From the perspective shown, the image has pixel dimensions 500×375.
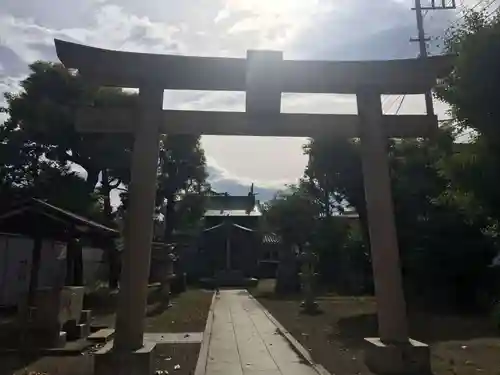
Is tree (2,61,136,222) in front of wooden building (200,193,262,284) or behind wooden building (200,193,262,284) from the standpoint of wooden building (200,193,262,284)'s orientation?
in front

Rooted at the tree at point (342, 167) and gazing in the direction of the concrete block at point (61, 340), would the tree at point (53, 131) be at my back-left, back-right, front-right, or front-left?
front-right

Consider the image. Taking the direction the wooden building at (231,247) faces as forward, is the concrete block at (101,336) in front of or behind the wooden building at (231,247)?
in front

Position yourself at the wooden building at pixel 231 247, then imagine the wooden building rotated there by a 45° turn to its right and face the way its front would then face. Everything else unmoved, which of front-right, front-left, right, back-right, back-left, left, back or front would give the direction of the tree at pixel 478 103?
front-left

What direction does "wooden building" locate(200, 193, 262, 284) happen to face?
toward the camera

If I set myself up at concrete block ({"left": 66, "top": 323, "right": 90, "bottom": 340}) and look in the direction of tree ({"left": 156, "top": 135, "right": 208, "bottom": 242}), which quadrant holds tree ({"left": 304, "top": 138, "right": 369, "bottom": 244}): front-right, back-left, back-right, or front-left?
front-right

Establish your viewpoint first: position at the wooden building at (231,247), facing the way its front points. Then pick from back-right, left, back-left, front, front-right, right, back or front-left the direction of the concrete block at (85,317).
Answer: front

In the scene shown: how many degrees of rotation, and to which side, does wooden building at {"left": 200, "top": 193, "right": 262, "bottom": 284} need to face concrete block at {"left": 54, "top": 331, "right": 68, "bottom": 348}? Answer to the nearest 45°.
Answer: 0° — it already faces it

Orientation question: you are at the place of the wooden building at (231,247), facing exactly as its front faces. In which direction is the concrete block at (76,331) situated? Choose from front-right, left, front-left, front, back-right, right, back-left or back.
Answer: front
